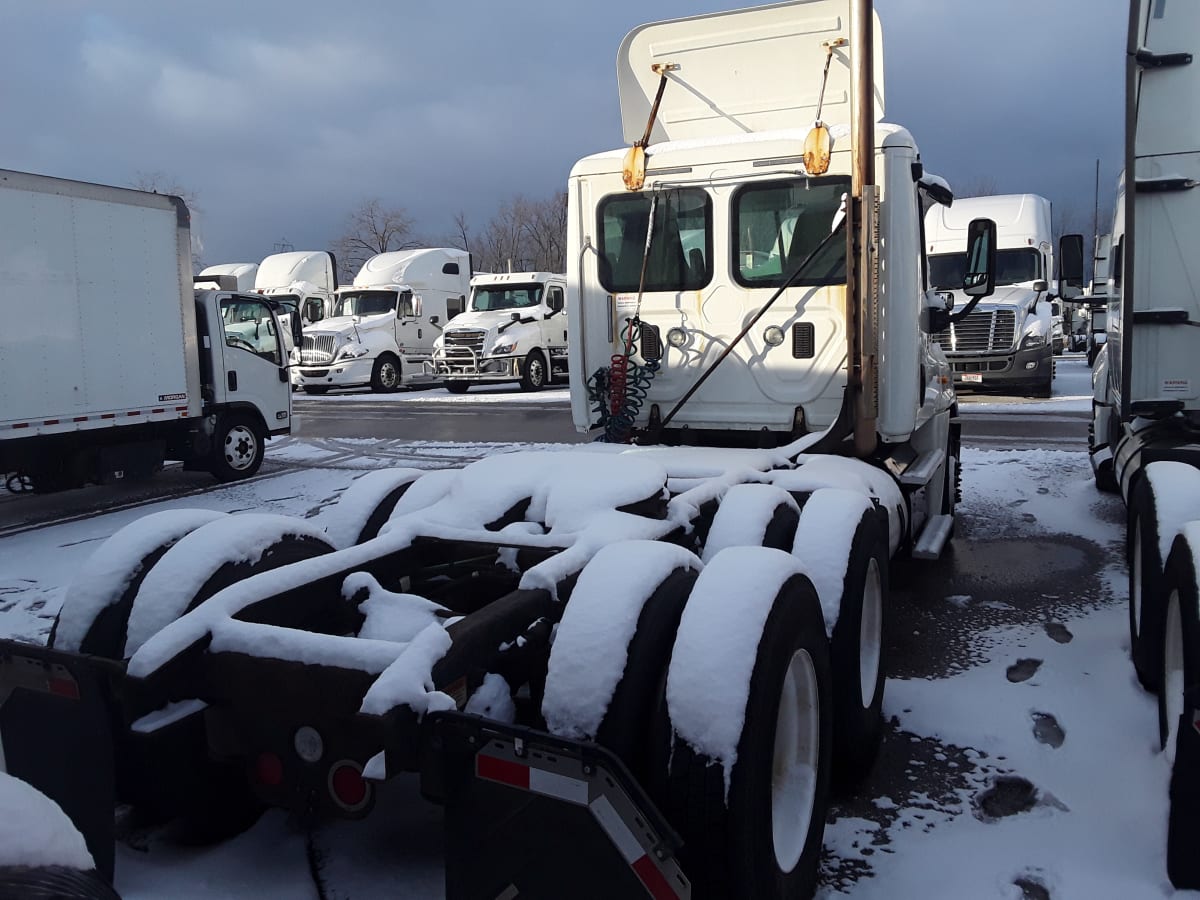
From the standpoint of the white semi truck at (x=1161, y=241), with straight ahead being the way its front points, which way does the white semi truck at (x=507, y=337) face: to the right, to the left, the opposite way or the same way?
the opposite way

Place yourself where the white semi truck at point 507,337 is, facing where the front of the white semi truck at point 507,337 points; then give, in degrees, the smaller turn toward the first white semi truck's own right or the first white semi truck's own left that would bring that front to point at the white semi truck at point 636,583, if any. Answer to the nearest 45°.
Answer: approximately 45° to the first white semi truck's own left

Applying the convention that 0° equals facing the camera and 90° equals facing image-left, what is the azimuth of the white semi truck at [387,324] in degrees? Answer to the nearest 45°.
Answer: approximately 45°

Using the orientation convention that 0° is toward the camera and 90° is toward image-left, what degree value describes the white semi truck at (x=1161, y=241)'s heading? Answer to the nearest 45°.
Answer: approximately 180°

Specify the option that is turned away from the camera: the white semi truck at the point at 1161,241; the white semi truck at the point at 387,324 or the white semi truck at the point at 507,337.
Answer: the white semi truck at the point at 1161,241

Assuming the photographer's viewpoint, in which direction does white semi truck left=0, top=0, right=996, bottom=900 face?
facing away from the viewer and to the right of the viewer

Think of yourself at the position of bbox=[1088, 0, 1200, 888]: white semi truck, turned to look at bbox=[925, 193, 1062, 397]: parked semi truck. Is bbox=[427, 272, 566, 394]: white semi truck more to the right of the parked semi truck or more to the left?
left

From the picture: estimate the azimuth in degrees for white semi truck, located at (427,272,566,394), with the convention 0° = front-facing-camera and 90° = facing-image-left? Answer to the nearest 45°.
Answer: approximately 45°

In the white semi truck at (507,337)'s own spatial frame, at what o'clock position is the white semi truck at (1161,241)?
the white semi truck at (1161,241) is roughly at 10 o'clock from the white semi truck at (507,337).

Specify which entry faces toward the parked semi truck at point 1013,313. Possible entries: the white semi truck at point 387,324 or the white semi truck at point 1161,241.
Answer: the white semi truck at point 1161,241

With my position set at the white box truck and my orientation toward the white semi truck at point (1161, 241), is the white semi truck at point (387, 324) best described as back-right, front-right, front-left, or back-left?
back-left

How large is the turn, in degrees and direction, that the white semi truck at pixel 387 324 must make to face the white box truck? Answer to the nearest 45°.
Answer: approximately 45° to its left
